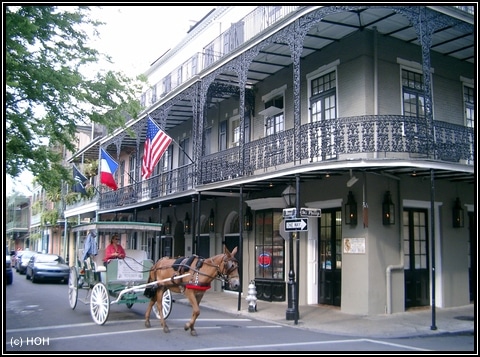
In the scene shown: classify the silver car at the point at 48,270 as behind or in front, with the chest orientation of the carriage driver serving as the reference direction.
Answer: behind

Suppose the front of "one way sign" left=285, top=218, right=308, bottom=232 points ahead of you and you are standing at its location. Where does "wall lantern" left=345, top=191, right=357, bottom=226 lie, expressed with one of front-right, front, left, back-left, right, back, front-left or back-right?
back-left

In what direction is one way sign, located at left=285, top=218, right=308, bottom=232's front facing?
toward the camera

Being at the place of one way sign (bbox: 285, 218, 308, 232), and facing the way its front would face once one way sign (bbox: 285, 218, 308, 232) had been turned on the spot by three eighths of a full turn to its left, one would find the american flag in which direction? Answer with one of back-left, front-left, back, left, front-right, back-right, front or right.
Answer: left

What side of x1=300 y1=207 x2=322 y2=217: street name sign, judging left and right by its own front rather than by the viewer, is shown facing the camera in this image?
front

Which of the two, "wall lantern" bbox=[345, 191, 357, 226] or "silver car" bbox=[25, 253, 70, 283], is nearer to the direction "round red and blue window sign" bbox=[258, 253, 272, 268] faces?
the silver car

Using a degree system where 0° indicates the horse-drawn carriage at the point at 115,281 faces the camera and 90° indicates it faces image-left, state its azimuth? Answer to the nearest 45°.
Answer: approximately 315°
